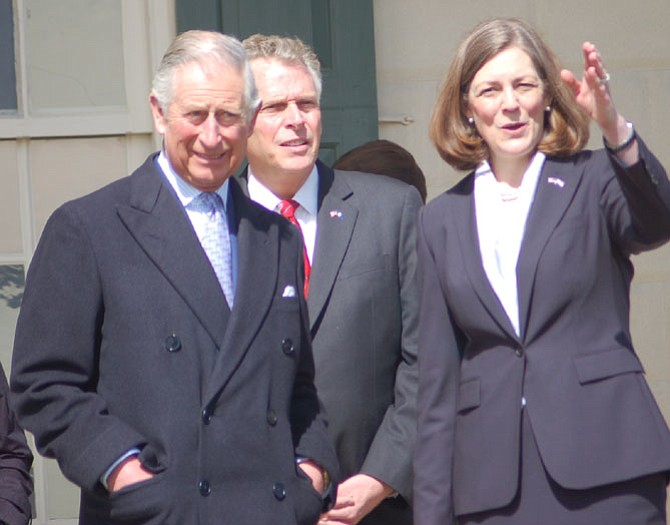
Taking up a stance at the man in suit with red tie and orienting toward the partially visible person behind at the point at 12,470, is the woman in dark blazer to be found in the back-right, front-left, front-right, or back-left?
back-left

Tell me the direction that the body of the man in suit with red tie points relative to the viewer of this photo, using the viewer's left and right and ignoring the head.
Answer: facing the viewer and to the left of the viewer

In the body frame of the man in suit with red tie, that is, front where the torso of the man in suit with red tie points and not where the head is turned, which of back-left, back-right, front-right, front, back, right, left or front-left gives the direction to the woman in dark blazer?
left

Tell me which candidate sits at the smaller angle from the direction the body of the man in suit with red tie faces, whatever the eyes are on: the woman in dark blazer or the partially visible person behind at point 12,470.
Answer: the partially visible person behind

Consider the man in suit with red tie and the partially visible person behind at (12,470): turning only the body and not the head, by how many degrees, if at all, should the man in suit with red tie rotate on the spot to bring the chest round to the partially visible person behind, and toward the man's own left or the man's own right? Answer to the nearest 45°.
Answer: approximately 45° to the man's own right
